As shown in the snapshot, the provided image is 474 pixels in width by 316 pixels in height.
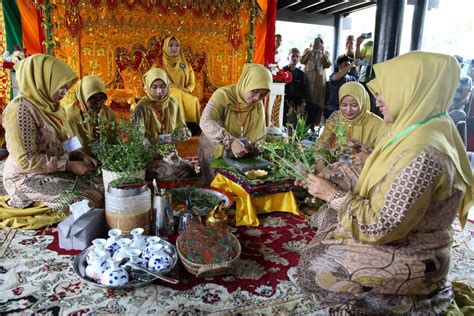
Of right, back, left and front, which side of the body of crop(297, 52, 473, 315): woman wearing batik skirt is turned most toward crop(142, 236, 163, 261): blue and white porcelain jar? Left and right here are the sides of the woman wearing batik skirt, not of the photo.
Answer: front

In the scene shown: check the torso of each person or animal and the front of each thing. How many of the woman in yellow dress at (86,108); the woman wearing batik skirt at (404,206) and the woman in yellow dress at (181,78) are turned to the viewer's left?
1

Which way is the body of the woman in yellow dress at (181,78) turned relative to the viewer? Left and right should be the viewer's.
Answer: facing the viewer

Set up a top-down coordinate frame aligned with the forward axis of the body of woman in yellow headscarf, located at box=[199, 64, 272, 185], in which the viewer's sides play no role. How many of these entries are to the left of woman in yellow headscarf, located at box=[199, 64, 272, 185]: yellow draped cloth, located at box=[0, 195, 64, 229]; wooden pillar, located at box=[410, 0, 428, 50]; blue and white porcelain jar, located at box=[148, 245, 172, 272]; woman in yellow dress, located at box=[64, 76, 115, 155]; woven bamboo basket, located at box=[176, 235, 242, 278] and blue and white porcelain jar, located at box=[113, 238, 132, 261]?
1

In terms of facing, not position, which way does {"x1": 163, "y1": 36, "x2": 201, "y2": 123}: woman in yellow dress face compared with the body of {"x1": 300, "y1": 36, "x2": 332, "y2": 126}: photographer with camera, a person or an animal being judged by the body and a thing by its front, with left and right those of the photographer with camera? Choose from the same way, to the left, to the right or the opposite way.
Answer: the same way

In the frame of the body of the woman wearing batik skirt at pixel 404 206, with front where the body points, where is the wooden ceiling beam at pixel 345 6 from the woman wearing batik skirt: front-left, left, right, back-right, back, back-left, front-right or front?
right

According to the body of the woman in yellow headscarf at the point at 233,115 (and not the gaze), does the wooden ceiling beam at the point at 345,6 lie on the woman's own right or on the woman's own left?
on the woman's own left

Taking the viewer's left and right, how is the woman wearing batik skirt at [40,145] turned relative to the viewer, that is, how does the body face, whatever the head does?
facing to the right of the viewer

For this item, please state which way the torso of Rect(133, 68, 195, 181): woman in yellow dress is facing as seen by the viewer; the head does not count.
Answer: toward the camera

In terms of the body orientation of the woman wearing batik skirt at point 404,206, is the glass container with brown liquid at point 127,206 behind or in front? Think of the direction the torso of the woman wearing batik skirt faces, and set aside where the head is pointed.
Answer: in front

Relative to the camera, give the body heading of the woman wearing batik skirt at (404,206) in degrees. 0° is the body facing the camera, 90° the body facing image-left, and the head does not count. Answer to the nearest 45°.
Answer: approximately 90°

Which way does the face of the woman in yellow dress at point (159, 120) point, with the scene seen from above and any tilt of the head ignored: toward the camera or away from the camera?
toward the camera

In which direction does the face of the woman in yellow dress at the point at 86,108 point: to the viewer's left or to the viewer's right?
to the viewer's right

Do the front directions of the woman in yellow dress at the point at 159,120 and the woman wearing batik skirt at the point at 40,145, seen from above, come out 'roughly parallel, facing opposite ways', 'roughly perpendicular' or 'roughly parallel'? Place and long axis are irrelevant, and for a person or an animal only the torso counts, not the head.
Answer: roughly perpendicular

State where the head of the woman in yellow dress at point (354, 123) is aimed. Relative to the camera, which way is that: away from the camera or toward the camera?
toward the camera

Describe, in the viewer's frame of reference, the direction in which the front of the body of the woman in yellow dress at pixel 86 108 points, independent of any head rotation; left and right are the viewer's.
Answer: facing the viewer and to the right of the viewer

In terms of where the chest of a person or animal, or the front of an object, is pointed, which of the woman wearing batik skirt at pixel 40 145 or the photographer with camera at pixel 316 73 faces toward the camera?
the photographer with camera

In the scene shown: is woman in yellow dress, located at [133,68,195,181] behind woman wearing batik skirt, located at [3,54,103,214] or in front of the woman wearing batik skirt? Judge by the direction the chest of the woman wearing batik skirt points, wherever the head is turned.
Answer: in front
